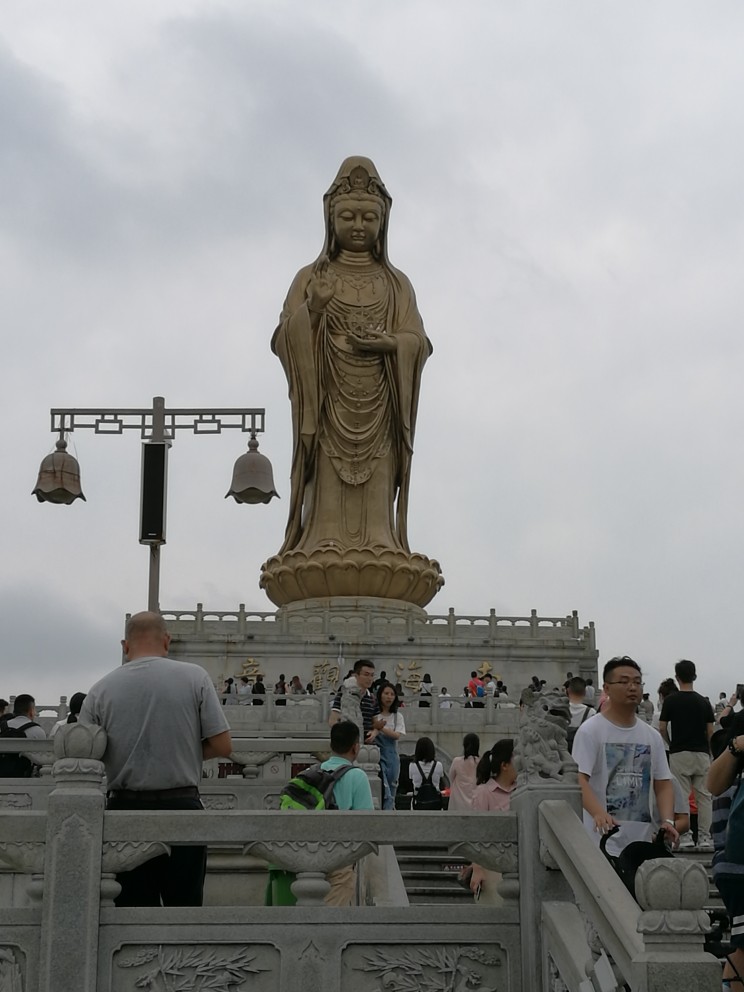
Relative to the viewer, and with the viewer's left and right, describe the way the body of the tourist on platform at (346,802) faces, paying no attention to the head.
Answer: facing away from the viewer and to the right of the viewer

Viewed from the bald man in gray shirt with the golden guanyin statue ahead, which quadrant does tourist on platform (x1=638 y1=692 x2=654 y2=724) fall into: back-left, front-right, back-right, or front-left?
front-right

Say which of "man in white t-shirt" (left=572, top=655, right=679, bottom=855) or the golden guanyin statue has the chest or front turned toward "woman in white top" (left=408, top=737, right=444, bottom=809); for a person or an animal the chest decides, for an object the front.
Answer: the golden guanyin statue

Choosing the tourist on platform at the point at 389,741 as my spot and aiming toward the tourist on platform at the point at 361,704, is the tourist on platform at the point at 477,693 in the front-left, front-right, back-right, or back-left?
front-right

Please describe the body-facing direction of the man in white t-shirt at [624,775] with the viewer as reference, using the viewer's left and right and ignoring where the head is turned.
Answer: facing the viewer and to the right of the viewer

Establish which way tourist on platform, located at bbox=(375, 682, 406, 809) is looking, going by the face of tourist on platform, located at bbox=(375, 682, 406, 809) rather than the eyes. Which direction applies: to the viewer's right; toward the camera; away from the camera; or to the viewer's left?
toward the camera

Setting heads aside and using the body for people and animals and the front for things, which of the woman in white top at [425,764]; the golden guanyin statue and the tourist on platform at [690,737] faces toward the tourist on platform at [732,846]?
the golden guanyin statue

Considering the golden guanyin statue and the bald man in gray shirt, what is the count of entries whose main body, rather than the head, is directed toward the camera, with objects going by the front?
1

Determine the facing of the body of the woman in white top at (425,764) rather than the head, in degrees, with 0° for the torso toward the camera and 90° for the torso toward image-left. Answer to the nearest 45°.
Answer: approximately 180°

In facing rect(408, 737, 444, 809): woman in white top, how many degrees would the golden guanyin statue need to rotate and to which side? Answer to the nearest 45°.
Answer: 0° — it already faces them

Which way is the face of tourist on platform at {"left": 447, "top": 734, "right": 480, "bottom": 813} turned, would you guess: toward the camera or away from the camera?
away from the camera

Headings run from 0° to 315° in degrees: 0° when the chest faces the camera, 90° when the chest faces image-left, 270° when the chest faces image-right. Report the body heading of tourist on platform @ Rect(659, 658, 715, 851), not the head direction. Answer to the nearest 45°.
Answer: approximately 180°

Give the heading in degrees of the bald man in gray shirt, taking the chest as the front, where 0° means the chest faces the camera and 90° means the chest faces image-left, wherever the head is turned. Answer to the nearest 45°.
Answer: approximately 180°

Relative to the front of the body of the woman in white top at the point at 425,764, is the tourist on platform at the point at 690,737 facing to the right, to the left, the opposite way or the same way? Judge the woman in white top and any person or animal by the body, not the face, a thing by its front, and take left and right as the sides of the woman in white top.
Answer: the same way

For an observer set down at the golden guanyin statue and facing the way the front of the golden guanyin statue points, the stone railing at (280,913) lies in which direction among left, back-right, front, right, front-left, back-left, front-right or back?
front

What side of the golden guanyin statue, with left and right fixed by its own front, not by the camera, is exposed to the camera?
front

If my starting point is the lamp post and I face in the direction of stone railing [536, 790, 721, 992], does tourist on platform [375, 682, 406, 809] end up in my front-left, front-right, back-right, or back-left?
front-left

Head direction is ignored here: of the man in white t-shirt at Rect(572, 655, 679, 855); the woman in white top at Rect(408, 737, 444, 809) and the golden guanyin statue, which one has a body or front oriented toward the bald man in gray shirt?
the golden guanyin statue

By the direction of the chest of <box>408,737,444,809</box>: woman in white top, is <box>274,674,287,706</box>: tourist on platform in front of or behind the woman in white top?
in front

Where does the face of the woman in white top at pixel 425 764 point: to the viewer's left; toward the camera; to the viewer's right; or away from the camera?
away from the camera

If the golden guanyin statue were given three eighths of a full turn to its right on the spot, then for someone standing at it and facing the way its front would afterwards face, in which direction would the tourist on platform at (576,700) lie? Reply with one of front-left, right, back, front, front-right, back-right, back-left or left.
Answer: back-left

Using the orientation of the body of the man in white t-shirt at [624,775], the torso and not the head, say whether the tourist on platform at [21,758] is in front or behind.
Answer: behind
